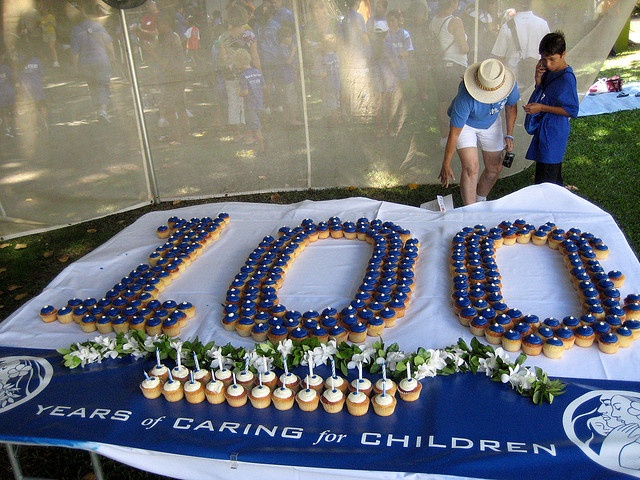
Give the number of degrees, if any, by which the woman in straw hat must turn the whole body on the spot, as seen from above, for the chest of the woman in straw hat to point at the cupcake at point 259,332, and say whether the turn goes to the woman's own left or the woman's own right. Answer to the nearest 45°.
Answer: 0° — they already face it

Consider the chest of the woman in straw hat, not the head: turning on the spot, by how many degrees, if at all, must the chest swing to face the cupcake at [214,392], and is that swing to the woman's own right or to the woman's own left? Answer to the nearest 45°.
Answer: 0° — they already face it

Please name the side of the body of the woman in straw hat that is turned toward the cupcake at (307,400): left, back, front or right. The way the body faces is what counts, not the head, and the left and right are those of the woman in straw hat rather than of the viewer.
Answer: front

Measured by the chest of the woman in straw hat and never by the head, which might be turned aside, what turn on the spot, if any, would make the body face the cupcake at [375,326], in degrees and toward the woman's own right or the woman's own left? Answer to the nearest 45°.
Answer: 0° — they already face it

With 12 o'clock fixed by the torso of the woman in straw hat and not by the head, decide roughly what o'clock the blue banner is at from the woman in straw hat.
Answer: The blue banner is roughly at 12 o'clock from the woman in straw hat.

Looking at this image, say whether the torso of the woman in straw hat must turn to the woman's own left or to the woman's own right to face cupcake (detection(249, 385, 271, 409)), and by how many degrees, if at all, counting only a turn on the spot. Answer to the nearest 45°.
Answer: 0° — they already face it

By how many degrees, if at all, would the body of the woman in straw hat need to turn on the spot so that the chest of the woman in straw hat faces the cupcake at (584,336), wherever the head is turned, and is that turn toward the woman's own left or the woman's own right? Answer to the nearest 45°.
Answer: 0° — they already face it

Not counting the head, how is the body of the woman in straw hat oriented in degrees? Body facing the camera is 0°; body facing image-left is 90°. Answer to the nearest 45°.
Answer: approximately 0°

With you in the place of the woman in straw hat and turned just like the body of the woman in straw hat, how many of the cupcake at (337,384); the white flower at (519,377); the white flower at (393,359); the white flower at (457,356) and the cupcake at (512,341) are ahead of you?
5

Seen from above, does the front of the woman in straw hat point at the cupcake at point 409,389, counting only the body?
yes
